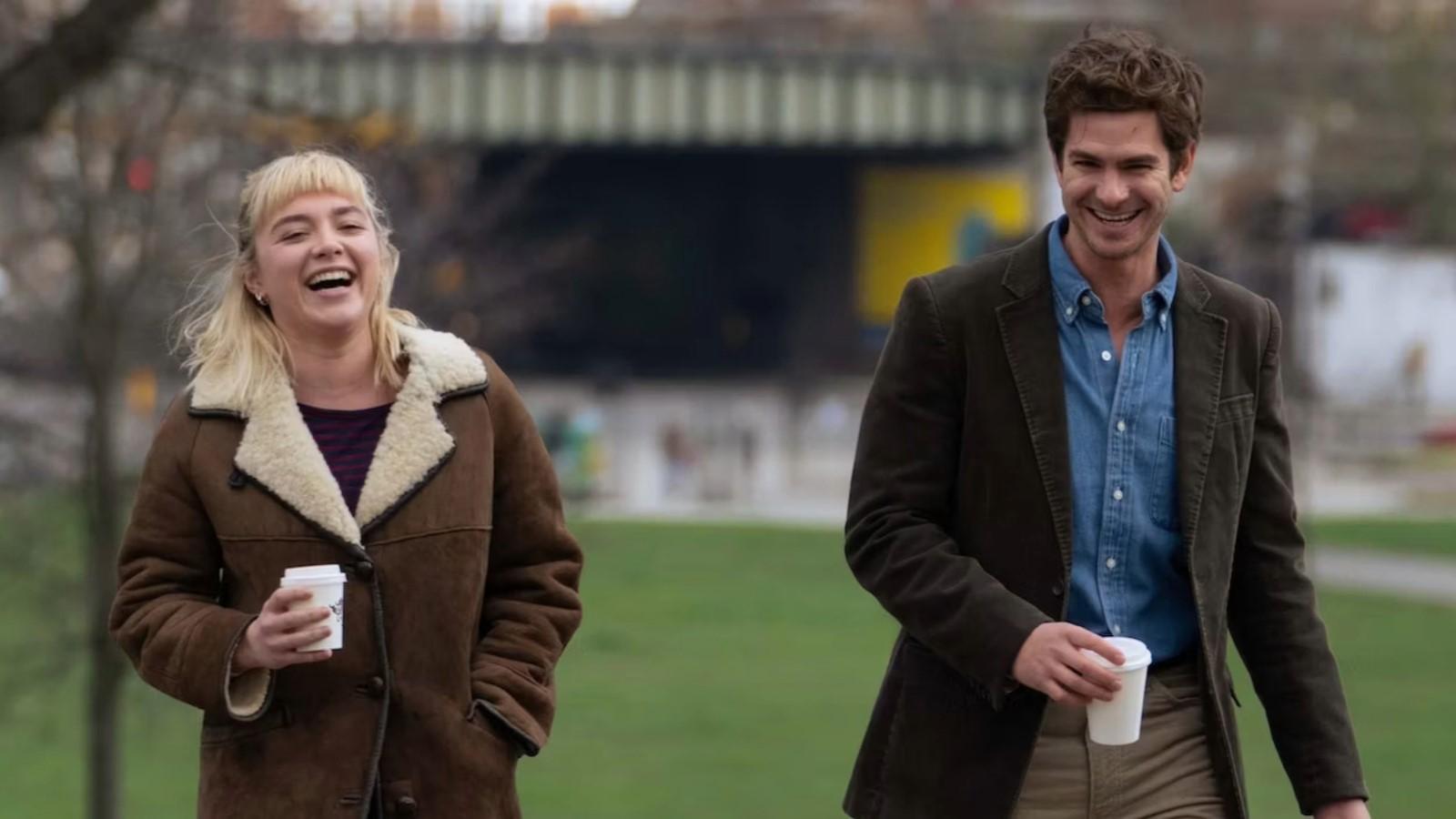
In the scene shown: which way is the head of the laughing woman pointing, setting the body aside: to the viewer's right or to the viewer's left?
to the viewer's right

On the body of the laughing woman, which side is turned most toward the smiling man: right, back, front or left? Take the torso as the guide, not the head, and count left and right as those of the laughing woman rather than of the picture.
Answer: left

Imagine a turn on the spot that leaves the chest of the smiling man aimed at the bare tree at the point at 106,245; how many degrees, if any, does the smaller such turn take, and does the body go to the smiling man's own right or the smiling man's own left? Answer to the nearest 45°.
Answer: approximately 135° to the smiling man's own right

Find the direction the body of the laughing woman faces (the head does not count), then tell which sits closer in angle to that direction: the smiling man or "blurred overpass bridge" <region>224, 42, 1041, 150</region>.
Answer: the smiling man

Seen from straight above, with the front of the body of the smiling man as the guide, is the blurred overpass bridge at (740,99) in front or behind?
behind

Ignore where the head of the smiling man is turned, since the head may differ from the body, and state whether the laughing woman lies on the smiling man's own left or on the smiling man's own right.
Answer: on the smiling man's own right

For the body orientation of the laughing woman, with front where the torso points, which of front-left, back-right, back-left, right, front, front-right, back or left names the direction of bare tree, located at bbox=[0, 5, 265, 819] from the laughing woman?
back

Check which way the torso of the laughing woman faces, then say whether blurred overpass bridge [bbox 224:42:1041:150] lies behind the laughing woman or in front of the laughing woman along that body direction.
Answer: behind

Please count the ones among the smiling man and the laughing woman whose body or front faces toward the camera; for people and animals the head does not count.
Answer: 2

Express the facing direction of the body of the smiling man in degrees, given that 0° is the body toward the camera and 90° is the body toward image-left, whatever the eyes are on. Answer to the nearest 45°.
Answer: approximately 0°

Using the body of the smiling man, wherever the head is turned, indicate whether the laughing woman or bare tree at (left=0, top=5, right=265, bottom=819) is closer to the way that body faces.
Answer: the laughing woman
